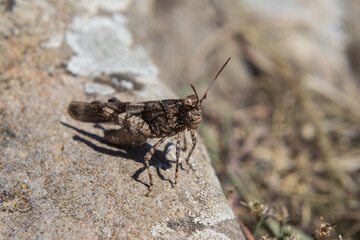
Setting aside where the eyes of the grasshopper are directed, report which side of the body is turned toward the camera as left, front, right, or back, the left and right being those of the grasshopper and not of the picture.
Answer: right
